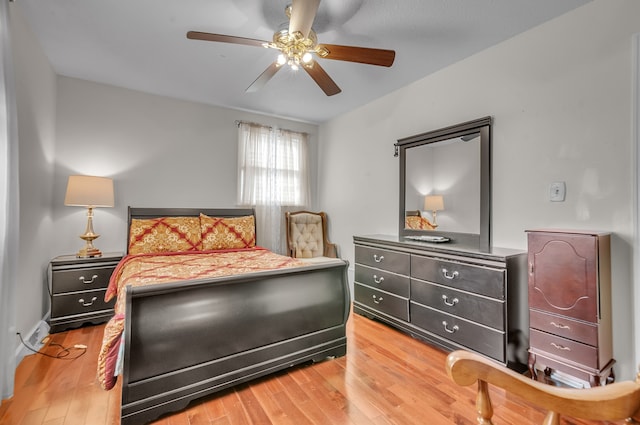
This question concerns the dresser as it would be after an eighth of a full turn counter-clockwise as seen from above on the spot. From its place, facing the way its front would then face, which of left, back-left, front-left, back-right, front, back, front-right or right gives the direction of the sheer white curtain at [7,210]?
front-right

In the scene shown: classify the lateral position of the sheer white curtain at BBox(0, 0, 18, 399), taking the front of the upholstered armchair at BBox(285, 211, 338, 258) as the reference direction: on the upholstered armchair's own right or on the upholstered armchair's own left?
on the upholstered armchair's own right

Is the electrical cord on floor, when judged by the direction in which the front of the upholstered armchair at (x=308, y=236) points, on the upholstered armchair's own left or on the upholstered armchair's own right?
on the upholstered armchair's own right

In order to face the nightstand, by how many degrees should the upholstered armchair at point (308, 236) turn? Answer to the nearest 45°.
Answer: approximately 90° to its right

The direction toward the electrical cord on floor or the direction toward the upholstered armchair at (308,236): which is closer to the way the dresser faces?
the electrical cord on floor

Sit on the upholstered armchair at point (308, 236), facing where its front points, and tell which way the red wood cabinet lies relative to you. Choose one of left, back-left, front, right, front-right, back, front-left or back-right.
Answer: front

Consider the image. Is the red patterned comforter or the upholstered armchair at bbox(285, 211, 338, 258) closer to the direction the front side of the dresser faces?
the red patterned comforter

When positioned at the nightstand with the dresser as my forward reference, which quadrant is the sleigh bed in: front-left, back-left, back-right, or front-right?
front-right

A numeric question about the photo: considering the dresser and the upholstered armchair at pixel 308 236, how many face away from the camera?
0

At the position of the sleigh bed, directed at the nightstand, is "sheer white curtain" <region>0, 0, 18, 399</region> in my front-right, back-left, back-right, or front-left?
front-left

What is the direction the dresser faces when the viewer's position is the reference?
facing the viewer and to the left of the viewer

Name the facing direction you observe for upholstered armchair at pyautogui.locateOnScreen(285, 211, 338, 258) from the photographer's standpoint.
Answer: facing the viewer and to the right of the viewer

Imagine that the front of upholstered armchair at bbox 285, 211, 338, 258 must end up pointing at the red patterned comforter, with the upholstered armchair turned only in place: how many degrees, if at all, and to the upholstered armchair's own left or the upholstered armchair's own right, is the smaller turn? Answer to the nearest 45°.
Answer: approximately 90° to the upholstered armchair's own right
